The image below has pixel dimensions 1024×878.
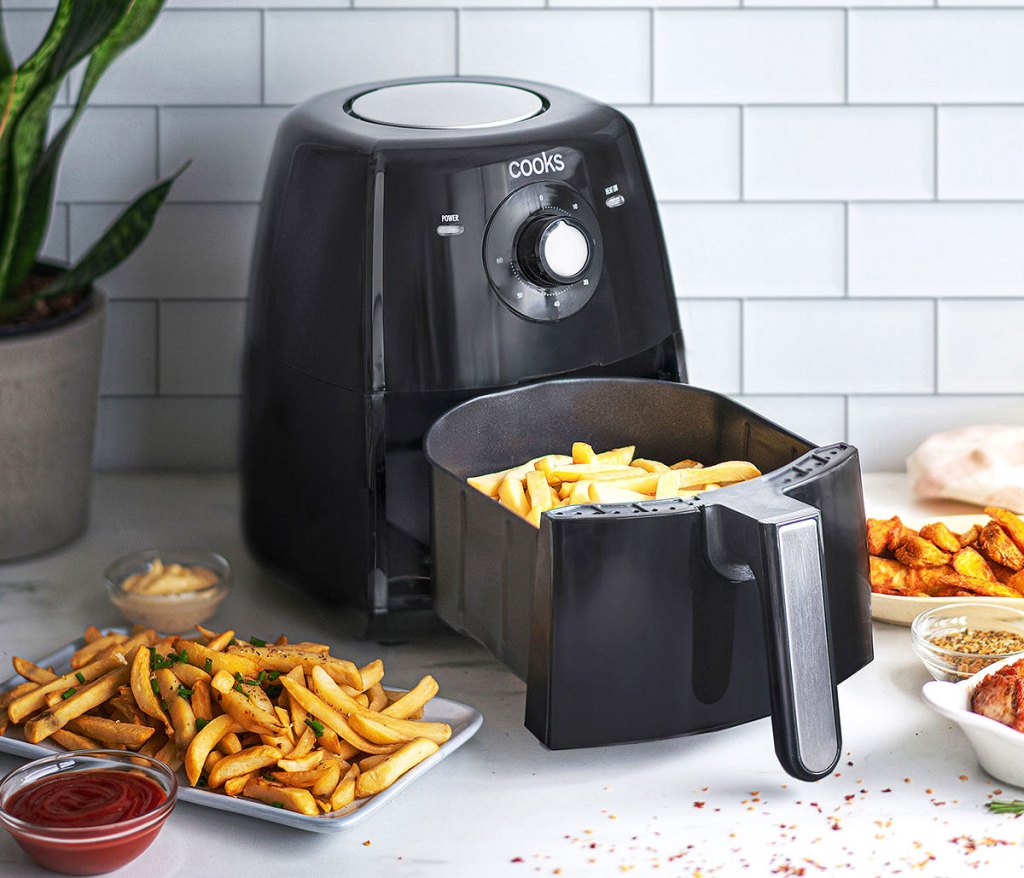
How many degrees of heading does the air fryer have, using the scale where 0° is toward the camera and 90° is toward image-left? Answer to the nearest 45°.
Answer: approximately 315°

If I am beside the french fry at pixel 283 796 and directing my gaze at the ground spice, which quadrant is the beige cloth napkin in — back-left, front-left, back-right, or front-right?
front-left

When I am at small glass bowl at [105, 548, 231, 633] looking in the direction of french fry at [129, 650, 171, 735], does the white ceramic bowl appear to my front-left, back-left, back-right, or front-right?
front-left
